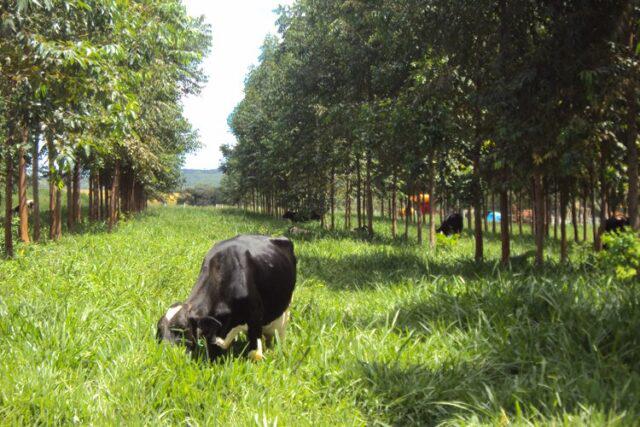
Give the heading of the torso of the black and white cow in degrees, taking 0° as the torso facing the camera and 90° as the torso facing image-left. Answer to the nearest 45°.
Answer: approximately 45°

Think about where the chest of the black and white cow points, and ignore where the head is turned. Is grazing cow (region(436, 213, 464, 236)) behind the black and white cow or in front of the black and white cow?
behind
